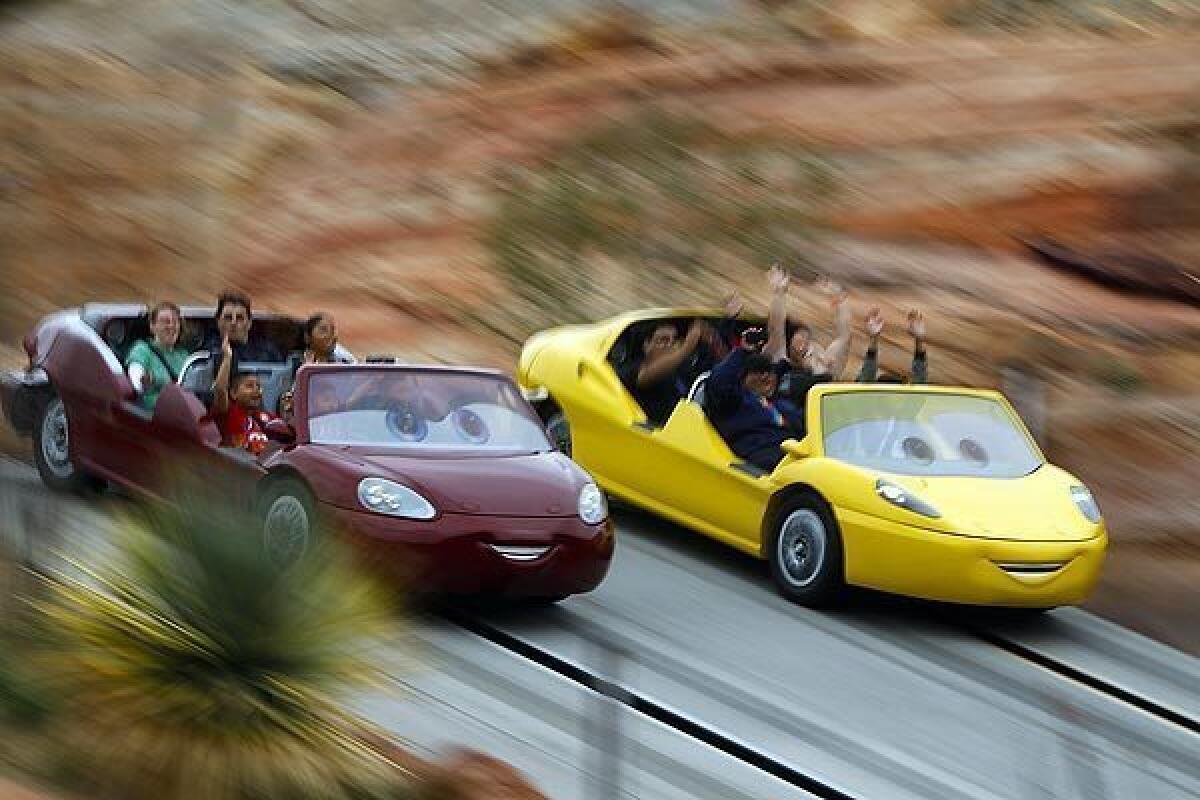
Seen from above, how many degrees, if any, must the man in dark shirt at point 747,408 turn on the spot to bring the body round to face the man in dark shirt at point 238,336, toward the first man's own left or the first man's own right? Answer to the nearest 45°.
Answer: approximately 135° to the first man's own right

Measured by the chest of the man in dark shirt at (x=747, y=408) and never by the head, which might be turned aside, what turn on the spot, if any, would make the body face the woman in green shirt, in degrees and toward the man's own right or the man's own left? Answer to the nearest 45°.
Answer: approximately 135° to the man's own right

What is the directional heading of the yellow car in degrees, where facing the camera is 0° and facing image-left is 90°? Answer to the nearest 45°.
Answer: approximately 315°

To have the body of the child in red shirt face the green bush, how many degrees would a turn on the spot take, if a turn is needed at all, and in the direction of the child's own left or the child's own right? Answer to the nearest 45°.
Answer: approximately 45° to the child's own right

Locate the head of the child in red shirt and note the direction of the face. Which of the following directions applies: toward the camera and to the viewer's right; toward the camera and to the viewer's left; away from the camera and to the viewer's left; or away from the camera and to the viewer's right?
toward the camera and to the viewer's right

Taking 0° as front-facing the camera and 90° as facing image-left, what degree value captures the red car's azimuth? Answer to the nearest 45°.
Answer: approximately 315°

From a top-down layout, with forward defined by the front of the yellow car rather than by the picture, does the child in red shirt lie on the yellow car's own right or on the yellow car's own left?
on the yellow car's own right
